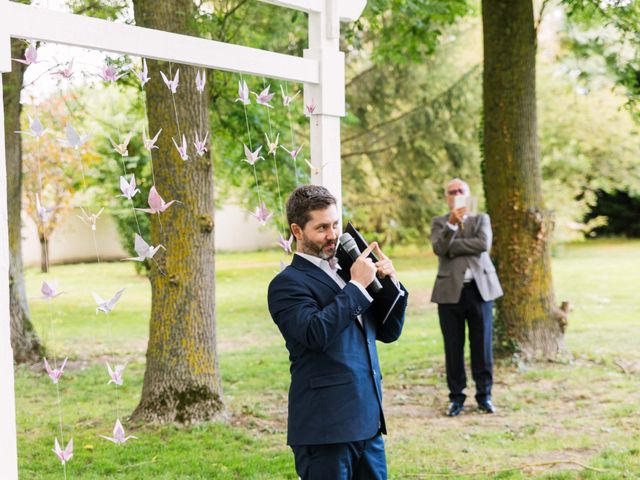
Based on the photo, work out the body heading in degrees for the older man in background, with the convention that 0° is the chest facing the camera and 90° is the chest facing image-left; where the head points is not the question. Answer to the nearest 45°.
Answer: approximately 0°

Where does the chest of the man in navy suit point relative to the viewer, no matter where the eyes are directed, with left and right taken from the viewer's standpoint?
facing the viewer and to the right of the viewer

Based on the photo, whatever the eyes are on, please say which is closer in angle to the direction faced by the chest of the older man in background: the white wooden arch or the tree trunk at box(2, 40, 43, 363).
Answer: the white wooden arch

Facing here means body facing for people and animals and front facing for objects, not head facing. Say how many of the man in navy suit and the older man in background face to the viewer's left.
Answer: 0

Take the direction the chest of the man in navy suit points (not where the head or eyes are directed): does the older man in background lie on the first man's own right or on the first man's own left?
on the first man's own left

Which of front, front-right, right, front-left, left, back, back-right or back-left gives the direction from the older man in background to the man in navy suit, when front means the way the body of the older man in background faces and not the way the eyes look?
front

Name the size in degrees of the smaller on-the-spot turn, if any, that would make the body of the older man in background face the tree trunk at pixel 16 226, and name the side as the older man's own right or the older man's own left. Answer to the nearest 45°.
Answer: approximately 90° to the older man's own right
